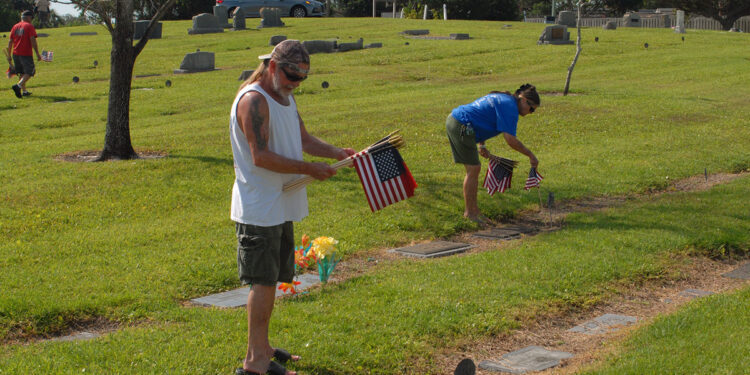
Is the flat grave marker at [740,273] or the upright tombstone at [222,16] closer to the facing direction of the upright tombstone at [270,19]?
the flat grave marker

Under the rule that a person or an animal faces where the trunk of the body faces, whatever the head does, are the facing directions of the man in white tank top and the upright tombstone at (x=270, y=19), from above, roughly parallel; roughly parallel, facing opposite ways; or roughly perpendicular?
roughly perpendicular

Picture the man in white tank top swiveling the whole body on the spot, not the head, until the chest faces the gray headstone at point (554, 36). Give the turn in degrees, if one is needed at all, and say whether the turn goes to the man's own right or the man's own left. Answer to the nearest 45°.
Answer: approximately 90° to the man's own left

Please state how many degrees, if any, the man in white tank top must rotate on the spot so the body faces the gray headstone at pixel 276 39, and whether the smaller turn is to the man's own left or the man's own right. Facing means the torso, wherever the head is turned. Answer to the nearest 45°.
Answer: approximately 90° to the man's own left

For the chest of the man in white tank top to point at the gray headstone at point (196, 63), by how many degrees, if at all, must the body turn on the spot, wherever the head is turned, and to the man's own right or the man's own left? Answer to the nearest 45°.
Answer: approximately 90° to the man's own left

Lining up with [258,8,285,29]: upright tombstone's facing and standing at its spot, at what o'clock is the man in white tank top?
The man in white tank top is roughly at 12 o'clock from the upright tombstone.

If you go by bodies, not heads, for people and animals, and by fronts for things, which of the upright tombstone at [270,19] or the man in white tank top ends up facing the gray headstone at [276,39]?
the upright tombstone

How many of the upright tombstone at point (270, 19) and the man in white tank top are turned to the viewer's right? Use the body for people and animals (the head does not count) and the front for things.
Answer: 1

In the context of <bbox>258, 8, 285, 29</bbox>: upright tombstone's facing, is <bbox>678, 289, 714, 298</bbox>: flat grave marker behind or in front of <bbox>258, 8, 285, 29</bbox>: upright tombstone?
in front

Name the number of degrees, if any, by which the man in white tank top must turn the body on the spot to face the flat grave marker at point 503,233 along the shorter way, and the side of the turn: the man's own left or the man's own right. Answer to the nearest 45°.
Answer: approximately 45° to the man's own left

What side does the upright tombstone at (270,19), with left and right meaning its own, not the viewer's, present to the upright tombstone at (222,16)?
right

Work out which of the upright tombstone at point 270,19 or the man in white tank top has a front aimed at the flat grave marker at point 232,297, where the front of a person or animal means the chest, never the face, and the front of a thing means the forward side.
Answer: the upright tombstone

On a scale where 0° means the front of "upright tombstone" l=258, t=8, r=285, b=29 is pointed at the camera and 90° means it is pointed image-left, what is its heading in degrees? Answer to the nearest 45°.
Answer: approximately 0°

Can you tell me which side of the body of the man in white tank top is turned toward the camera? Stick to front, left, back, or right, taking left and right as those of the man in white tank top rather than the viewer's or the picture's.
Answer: right
